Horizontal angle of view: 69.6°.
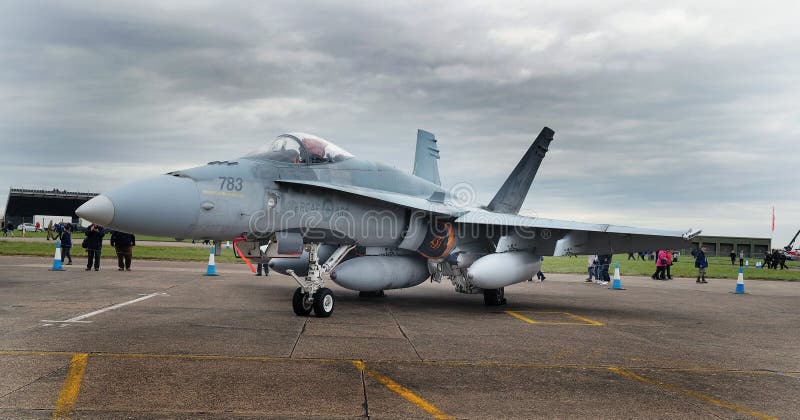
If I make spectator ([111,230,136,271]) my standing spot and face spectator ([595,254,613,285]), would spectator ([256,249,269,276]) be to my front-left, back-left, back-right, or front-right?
front-right

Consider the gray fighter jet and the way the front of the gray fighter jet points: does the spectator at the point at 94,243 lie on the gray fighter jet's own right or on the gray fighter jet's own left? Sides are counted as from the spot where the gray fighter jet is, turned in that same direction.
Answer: on the gray fighter jet's own right

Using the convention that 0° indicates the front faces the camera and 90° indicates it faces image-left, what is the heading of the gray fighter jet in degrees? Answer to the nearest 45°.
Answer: approximately 45°

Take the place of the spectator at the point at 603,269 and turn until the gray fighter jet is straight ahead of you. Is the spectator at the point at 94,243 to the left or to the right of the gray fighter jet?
right

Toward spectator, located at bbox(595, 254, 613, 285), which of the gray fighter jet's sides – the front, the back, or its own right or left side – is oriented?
back

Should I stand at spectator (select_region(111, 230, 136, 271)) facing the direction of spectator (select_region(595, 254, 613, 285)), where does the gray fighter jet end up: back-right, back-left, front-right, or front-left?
front-right

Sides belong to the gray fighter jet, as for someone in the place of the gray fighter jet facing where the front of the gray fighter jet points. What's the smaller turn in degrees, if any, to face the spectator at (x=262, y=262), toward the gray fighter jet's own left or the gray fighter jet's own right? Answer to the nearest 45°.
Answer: approximately 45° to the gray fighter jet's own right

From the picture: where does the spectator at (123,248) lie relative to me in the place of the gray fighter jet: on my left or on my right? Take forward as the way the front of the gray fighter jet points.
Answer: on my right
